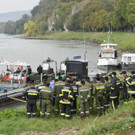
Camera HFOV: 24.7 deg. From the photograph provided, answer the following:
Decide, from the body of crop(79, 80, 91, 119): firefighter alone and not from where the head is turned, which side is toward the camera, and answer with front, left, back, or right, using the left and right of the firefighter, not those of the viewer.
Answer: back

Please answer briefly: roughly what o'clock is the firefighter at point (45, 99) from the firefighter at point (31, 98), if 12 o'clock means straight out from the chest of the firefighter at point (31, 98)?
the firefighter at point (45, 99) is roughly at 4 o'clock from the firefighter at point (31, 98).

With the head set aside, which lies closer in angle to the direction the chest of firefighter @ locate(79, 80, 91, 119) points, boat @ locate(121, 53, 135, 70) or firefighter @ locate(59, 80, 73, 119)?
the boat

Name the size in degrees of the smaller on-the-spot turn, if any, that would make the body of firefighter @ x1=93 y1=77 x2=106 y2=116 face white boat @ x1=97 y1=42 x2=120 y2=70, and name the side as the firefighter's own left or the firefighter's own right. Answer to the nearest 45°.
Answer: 0° — they already face it

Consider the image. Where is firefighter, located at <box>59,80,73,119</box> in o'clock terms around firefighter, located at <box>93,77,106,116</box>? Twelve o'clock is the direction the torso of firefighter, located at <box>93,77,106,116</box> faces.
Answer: firefighter, located at <box>59,80,73,119</box> is roughly at 8 o'clock from firefighter, located at <box>93,77,106,116</box>.

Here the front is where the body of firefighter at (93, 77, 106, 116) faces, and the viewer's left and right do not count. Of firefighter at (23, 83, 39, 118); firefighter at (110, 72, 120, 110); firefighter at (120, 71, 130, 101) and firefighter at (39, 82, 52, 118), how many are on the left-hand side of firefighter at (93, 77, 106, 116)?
2
